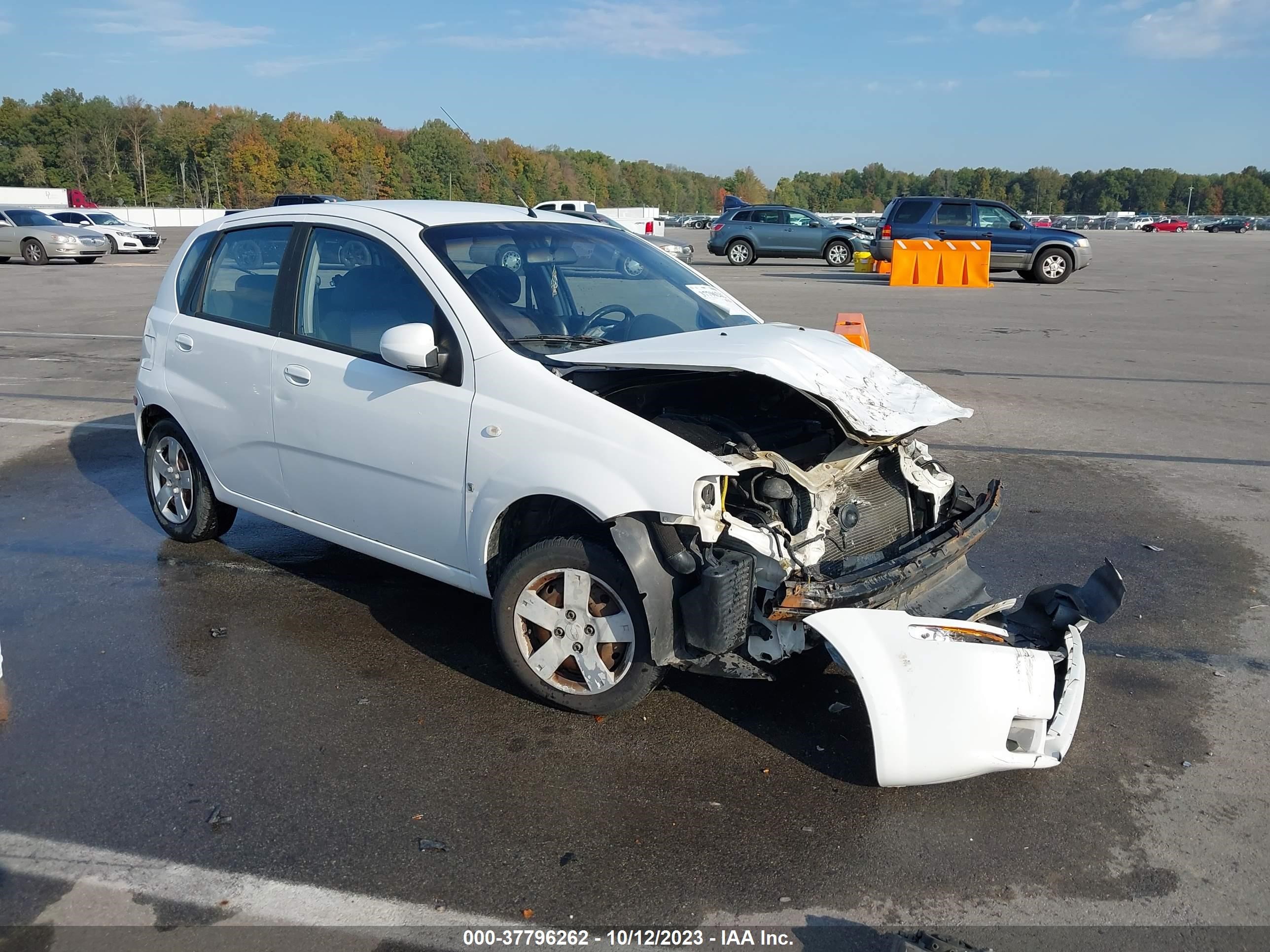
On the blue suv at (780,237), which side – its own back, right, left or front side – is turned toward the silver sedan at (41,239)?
back

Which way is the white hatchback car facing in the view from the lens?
facing the viewer and to the right of the viewer

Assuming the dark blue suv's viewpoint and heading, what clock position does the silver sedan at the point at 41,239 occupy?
The silver sedan is roughly at 6 o'clock from the dark blue suv.

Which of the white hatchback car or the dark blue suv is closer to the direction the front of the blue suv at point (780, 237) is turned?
the dark blue suv

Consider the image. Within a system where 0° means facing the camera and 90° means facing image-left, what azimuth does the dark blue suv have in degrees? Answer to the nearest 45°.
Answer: approximately 270°

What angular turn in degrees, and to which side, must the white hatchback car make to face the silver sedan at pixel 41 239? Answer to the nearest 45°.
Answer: approximately 180°

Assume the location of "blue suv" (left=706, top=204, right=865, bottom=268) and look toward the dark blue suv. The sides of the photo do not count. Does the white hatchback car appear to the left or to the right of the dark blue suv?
right

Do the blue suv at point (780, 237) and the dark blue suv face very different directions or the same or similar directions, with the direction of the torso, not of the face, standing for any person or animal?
same or similar directions

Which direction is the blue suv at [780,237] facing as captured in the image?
to the viewer's right

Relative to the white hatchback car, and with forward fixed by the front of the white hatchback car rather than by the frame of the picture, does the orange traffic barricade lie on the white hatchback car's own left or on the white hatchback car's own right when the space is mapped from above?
on the white hatchback car's own left

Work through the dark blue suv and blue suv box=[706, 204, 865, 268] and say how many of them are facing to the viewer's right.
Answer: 2

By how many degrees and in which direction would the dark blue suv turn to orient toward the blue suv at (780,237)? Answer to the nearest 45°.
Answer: approximately 135° to its left

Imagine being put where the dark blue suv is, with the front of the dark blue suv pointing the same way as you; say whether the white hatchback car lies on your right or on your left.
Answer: on your right

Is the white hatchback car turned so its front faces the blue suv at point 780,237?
no
